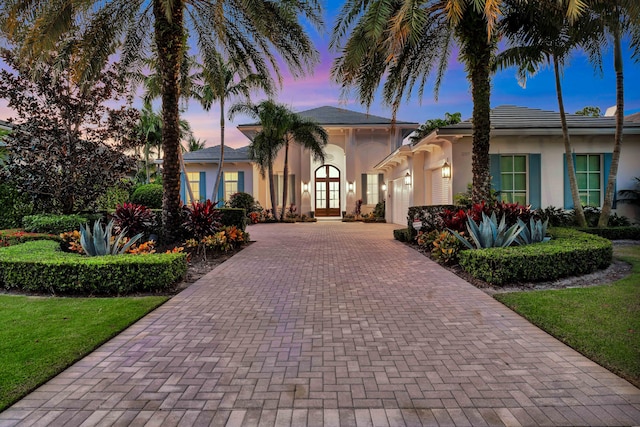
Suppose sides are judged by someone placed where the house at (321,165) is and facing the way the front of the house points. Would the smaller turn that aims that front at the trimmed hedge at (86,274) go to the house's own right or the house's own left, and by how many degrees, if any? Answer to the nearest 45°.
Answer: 0° — it already faces it

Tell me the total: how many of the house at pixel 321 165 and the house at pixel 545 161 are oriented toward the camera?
2

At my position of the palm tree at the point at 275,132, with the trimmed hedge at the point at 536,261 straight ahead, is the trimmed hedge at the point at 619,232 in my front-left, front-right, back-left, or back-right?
front-left

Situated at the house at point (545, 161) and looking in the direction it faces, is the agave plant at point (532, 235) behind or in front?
in front

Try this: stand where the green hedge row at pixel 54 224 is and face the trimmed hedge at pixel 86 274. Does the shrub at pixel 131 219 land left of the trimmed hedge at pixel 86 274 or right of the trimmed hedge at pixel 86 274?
left

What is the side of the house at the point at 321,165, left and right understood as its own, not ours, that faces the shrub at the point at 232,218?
front

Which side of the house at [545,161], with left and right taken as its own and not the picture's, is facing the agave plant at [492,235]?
front

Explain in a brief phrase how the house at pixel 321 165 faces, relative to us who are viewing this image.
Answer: facing the viewer

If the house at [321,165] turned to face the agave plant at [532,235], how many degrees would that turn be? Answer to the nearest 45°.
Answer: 0° — it already faces it

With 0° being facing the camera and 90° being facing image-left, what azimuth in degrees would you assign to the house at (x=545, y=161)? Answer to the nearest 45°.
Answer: approximately 0°

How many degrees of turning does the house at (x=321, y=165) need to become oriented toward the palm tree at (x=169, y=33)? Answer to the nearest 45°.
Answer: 0° — it already faces it

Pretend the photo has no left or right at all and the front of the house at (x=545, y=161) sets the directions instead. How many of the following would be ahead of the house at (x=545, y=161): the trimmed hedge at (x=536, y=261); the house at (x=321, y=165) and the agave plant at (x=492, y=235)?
2
